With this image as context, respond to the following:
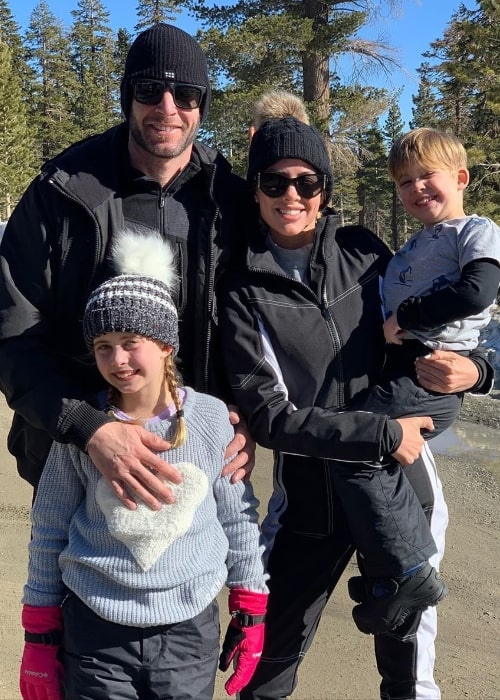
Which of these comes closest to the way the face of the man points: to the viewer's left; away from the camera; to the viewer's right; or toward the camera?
toward the camera

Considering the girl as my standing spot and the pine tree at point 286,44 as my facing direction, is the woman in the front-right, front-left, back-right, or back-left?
front-right

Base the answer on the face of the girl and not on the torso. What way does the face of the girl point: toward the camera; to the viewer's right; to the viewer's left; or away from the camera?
toward the camera

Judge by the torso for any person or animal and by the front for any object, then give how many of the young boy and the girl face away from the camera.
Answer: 0

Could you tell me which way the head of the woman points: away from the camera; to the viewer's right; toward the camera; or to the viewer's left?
toward the camera

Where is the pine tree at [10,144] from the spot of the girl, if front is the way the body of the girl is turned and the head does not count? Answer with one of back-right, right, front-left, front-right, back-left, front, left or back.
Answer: back

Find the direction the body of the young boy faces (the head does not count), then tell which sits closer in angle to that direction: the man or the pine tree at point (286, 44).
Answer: the man

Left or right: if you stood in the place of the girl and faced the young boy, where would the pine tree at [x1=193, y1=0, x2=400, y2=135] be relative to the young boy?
left

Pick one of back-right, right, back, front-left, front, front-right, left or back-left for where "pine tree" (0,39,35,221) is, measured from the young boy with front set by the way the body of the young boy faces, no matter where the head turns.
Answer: right

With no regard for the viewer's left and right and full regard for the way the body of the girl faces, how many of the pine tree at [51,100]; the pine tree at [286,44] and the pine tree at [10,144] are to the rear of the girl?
3

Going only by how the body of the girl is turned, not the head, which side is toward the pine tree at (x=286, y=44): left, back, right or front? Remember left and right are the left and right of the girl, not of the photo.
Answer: back

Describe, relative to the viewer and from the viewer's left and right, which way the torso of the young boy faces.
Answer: facing the viewer and to the left of the viewer

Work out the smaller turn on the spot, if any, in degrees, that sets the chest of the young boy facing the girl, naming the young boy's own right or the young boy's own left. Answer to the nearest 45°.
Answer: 0° — they already face them

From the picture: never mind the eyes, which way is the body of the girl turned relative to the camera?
toward the camera

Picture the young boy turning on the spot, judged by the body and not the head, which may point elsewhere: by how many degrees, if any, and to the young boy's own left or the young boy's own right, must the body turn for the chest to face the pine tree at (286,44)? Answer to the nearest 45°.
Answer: approximately 135° to the young boy's own right

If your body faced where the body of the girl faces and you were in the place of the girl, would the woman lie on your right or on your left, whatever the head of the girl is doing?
on your left

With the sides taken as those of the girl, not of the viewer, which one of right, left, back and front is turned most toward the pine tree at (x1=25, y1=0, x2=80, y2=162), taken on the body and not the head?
back

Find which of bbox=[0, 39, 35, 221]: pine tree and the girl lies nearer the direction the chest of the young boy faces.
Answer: the girl
